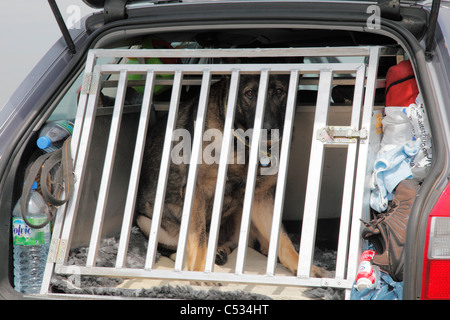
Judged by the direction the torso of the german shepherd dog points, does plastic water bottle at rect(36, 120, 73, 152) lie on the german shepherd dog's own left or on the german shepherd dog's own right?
on the german shepherd dog's own right

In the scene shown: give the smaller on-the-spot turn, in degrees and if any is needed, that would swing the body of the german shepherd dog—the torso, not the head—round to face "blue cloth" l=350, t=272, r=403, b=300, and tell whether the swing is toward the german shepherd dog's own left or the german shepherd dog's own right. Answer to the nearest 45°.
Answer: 0° — it already faces it

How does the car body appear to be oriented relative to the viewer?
away from the camera

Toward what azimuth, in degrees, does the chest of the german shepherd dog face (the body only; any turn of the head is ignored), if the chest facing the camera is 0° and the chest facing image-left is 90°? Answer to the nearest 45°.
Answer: approximately 315°
